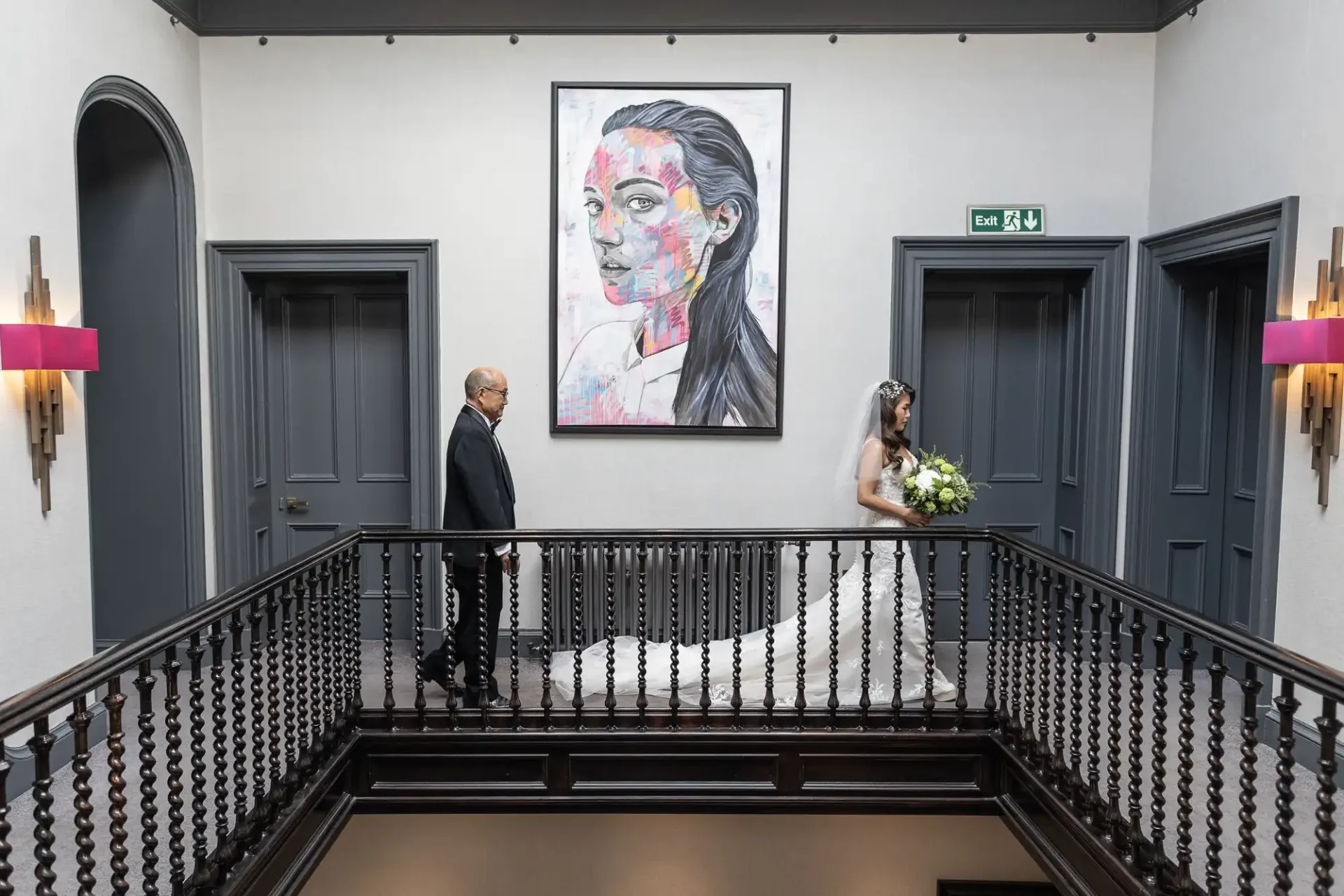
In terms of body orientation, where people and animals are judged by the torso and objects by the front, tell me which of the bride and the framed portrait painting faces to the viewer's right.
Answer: the bride

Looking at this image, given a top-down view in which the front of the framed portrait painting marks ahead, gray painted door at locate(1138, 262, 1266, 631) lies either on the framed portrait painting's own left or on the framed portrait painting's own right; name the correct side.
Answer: on the framed portrait painting's own left

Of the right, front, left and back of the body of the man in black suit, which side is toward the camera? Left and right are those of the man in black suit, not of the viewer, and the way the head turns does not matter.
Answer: right

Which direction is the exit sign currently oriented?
toward the camera

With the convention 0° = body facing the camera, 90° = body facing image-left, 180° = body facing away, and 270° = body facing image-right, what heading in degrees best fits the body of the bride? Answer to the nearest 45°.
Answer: approximately 270°

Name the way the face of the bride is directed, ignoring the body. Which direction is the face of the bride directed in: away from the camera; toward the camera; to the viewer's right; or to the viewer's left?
to the viewer's right

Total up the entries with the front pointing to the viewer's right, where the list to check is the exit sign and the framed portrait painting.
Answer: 0

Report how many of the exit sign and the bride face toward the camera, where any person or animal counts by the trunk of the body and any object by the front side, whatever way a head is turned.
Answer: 1

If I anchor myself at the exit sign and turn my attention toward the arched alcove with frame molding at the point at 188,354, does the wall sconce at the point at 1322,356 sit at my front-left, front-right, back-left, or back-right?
back-left

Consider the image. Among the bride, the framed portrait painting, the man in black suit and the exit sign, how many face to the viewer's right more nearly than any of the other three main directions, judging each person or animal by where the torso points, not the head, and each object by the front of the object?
2

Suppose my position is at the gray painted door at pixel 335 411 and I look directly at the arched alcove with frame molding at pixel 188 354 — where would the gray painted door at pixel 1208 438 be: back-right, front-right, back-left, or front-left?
back-left

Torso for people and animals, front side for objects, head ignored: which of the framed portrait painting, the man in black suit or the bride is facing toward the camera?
the framed portrait painting
